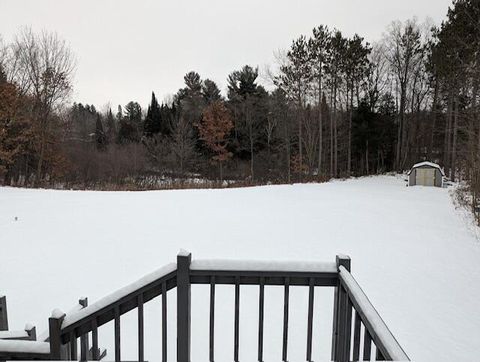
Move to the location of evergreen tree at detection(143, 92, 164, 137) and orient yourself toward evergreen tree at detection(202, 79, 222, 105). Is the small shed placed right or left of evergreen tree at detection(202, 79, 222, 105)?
right

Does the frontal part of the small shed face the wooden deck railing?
yes

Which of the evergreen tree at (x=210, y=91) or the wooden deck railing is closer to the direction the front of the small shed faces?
the wooden deck railing

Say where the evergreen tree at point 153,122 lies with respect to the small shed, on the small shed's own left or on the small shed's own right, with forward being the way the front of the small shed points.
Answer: on the small shed's own right

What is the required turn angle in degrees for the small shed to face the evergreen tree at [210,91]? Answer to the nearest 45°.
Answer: approximately 90° to its right

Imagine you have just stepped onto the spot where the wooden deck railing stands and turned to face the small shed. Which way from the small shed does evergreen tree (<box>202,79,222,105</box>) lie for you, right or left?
left

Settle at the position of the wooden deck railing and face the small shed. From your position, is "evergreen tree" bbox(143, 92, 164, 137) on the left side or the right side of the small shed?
left

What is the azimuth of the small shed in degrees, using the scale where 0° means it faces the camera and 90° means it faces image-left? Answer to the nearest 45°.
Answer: approximately 0°

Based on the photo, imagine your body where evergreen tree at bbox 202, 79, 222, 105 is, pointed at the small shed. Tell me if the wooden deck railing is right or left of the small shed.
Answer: right
